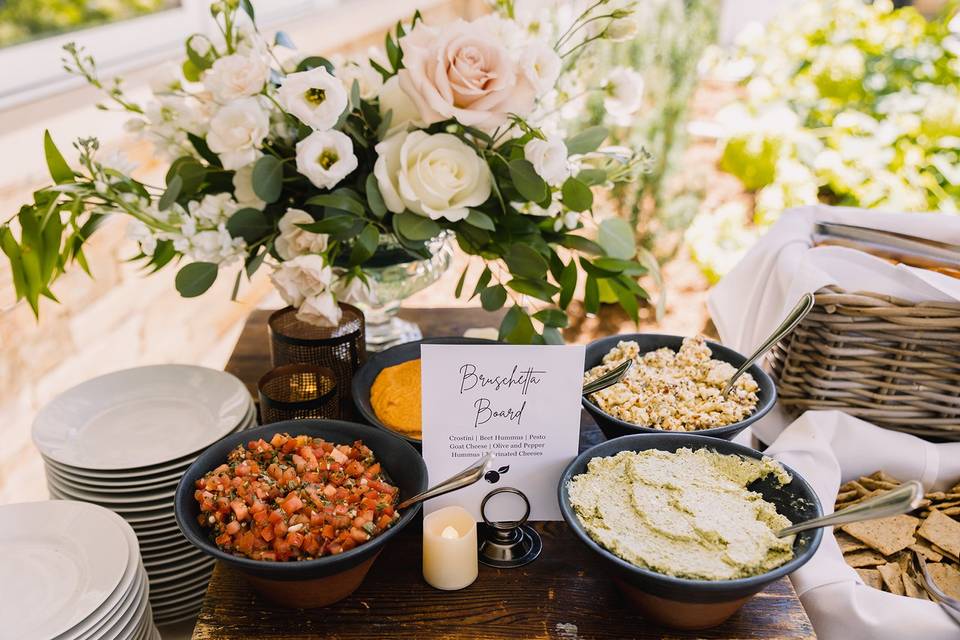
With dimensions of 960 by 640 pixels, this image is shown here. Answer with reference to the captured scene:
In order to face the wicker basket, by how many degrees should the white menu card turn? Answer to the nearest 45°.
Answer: approximately 135° to its left

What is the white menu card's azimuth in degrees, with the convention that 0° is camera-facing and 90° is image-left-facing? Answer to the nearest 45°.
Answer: approximately 0°

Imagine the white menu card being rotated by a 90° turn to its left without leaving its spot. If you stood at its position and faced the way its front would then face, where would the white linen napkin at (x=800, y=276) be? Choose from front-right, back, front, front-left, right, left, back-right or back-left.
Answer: front-left

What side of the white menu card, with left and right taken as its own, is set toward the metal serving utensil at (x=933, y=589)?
left
